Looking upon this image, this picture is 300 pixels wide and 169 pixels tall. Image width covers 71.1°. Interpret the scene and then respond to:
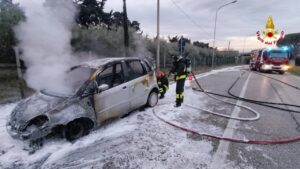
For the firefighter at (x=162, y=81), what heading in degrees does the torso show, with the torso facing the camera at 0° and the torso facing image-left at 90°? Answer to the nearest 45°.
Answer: approximately 90°

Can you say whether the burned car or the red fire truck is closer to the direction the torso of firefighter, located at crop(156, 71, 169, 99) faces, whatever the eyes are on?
the burned car

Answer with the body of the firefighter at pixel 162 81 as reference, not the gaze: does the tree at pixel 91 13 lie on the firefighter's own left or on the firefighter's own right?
on the firefighter's own right

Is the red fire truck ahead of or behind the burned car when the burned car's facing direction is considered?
behind

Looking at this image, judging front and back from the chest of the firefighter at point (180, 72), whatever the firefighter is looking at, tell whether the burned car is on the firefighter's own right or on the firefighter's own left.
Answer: on the firefighter's own left

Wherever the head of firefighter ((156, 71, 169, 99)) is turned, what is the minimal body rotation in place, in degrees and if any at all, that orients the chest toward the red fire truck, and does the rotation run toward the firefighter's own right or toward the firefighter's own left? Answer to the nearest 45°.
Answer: approximately 135° to the firefighter's own right

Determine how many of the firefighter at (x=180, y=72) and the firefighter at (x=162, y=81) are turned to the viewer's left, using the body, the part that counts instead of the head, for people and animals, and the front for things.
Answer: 2

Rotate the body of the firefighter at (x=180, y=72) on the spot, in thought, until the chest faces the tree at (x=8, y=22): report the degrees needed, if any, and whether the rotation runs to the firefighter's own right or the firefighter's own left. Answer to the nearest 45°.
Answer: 0° — they already face it

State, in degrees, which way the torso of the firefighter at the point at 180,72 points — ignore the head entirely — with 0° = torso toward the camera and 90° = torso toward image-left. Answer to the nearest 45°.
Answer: approximately 90°
